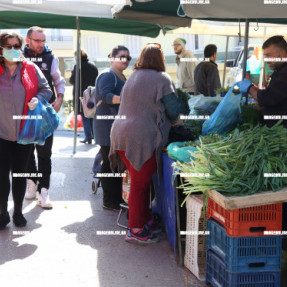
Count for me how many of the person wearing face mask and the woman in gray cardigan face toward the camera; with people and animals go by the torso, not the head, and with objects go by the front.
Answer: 1

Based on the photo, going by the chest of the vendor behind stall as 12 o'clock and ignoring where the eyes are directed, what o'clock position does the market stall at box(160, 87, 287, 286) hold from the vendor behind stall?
The market stall is roughly at 11 o'clock from the vendor behind stall.

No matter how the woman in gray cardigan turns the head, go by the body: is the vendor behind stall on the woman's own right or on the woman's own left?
on the woman's own right

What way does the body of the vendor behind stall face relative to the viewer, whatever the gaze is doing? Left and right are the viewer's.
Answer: facing the viewer and to the left of the viewer

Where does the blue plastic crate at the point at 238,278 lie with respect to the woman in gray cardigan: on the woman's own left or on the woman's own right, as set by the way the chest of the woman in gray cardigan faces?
on the woman's own right

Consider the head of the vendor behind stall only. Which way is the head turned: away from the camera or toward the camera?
toward the camera

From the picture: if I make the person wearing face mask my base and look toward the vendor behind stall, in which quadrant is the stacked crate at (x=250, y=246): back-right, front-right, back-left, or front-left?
front-right

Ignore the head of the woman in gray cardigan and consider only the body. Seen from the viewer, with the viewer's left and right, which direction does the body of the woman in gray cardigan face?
facing away from the viewer and to the right of the viewer

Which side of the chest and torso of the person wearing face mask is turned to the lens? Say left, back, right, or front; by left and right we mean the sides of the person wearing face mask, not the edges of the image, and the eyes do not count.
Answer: front

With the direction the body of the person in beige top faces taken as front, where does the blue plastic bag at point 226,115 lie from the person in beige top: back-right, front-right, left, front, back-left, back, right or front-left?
front-left

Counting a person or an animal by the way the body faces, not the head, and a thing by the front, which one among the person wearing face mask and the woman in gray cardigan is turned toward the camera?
the person wearing face mask

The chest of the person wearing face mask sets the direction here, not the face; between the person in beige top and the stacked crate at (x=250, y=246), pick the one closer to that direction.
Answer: the stacked crate
